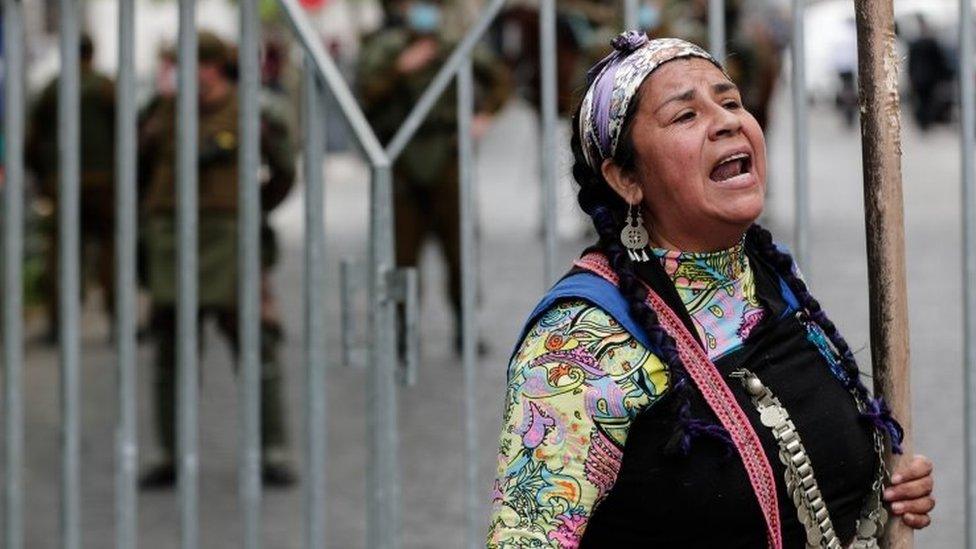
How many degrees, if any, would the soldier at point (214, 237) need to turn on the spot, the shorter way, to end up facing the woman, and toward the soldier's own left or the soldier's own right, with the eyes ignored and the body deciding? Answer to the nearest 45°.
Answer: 0° — they already face them

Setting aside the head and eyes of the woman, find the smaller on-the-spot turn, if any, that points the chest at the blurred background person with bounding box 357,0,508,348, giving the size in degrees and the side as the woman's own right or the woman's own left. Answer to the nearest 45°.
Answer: approximately 135° to the woman's own left

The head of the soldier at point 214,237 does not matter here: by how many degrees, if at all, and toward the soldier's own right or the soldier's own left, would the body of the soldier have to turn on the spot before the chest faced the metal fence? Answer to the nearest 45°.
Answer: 0° — they already face it

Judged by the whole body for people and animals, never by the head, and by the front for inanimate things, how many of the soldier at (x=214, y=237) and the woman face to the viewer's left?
0

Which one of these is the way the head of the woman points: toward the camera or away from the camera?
toward the camera

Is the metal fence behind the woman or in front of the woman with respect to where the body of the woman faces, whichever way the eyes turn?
behind

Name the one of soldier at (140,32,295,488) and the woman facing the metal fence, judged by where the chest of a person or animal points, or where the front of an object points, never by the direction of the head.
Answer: the soldier

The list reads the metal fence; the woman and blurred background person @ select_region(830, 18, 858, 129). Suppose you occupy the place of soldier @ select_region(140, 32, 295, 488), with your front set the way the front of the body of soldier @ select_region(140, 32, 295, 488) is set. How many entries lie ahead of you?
2

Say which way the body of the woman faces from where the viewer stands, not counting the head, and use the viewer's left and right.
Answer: facing the viewer and to the right of the viewer

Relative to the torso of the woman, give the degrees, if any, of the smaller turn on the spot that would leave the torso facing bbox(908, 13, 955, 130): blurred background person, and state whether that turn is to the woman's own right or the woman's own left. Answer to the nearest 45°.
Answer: approximately 135° to the woman's own left

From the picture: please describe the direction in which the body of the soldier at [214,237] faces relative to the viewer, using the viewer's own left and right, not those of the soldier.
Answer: facing the viewer
